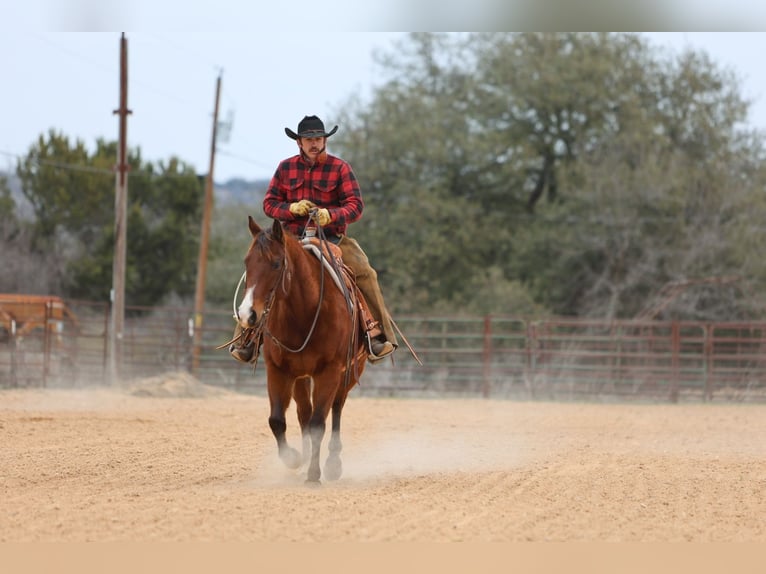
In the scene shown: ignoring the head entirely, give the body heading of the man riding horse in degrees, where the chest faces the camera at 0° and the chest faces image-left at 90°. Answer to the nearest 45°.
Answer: approximately 0°

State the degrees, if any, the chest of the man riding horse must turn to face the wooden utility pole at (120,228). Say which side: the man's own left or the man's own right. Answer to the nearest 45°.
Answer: approximately 180°

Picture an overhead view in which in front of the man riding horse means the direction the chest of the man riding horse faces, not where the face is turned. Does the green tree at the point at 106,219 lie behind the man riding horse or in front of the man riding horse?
behind

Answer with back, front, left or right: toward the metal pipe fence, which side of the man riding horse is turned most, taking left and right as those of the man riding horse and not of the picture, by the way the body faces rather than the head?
back

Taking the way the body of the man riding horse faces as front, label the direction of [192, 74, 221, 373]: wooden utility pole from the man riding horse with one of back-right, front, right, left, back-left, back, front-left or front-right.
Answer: back

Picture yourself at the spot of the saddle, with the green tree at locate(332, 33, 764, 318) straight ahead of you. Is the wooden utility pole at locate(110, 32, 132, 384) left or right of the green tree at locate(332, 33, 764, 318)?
left

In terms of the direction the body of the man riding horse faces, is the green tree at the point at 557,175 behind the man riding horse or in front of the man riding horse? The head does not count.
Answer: behind
